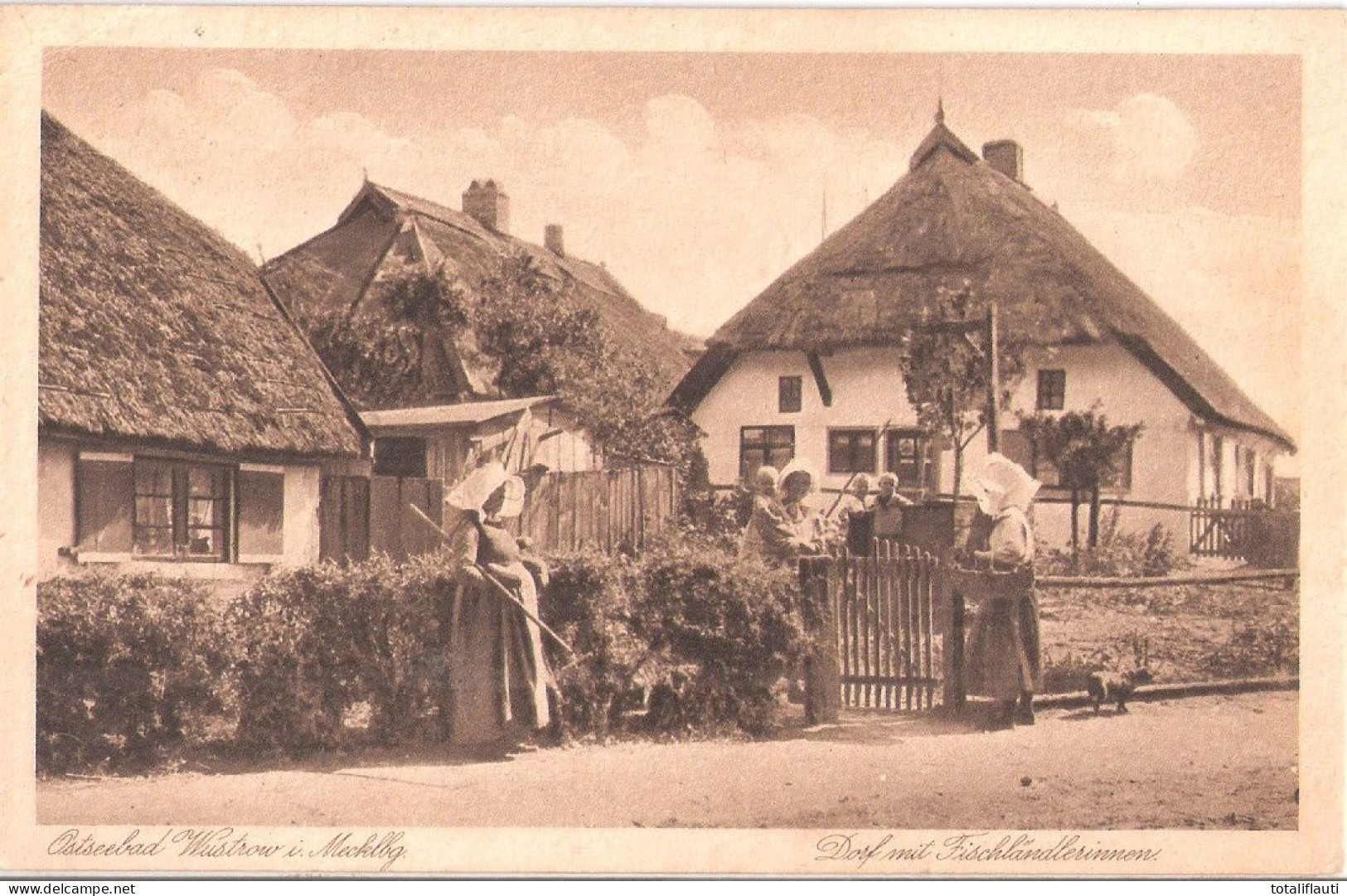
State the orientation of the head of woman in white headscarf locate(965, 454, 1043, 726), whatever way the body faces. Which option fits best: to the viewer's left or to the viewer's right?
to the viewer's left

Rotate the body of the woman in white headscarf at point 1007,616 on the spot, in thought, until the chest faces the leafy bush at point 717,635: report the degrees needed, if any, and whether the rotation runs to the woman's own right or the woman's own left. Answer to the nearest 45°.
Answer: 0° — they already face it

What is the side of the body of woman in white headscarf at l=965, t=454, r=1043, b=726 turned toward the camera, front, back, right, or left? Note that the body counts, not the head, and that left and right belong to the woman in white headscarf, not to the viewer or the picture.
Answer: left

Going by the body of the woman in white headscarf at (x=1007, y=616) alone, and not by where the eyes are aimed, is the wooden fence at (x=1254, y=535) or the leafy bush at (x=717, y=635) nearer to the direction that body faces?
the leafy bush

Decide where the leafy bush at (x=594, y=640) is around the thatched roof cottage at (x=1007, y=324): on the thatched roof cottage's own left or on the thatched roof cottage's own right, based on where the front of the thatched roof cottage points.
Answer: on the thatched roof cottage's own right

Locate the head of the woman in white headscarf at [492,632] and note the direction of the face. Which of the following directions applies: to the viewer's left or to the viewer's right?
to the viewer's right
